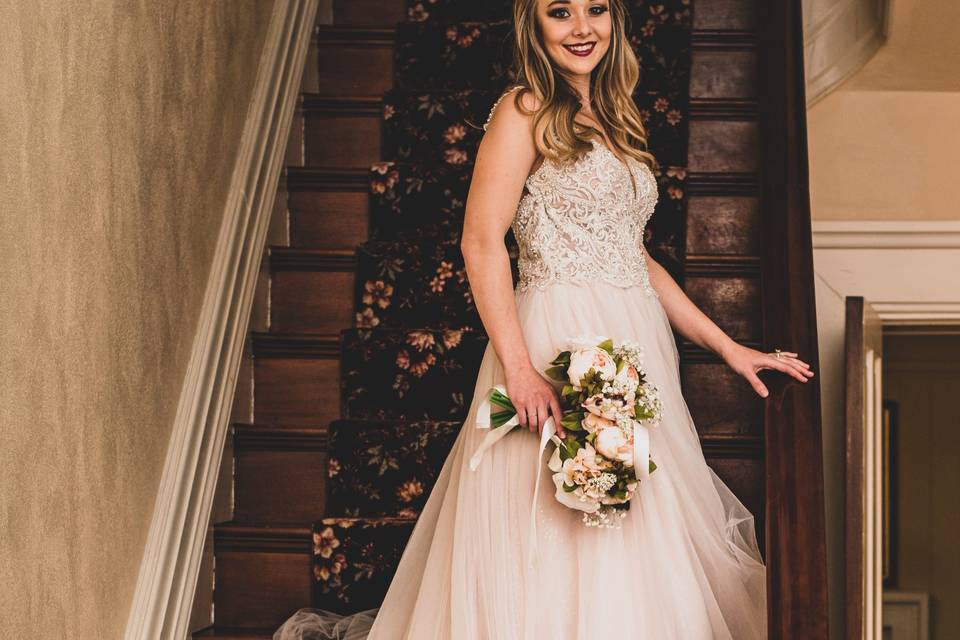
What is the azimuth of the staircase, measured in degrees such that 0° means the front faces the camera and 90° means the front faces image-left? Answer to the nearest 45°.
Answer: approximately 0°

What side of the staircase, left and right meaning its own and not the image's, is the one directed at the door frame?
left

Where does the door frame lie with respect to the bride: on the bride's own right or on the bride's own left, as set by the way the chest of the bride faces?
on the bride's own left
